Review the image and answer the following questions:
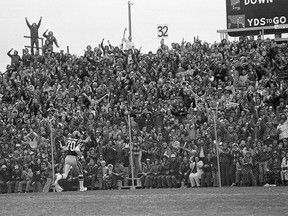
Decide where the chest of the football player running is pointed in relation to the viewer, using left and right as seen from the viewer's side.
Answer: facing away from the viewer and to the right of the viewer

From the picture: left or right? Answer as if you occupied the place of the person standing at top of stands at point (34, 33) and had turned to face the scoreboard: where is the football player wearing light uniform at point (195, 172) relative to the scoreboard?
right

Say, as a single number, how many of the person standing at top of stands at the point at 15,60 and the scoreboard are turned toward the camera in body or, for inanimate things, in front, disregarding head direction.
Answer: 2

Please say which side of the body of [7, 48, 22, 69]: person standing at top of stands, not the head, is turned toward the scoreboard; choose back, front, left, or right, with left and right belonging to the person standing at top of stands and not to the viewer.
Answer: left

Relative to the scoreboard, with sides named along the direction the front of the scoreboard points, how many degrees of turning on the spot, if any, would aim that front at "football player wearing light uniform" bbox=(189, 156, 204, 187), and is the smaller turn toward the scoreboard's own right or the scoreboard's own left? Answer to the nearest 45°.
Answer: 0° — it already faces them

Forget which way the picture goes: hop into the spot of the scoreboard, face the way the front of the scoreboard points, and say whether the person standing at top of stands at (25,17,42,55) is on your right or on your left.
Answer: on your right

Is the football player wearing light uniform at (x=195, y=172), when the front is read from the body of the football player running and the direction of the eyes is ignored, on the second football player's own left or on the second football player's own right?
on the second football player's own right

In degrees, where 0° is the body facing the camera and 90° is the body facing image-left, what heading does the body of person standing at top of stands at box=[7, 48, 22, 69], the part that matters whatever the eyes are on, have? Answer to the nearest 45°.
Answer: approximately 0°

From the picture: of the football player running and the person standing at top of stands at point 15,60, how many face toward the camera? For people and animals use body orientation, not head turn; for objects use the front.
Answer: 1

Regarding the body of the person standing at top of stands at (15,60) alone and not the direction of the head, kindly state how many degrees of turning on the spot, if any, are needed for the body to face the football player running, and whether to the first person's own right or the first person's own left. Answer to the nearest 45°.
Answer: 0° — they already face them
